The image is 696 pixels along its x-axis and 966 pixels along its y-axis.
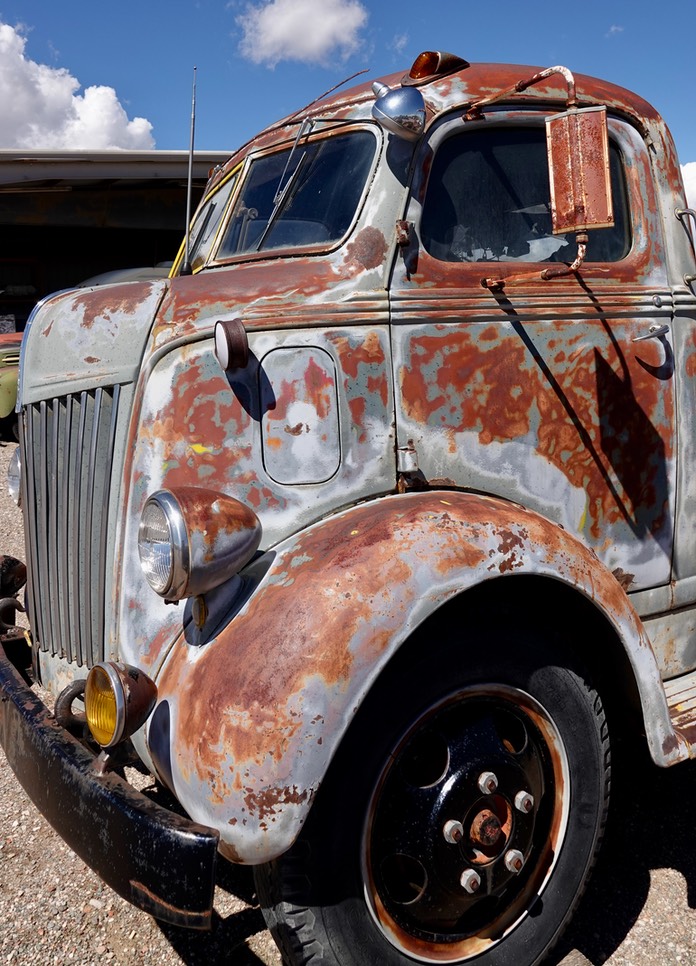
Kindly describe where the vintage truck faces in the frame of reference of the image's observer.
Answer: facing the viewer and to the left of the viewer
